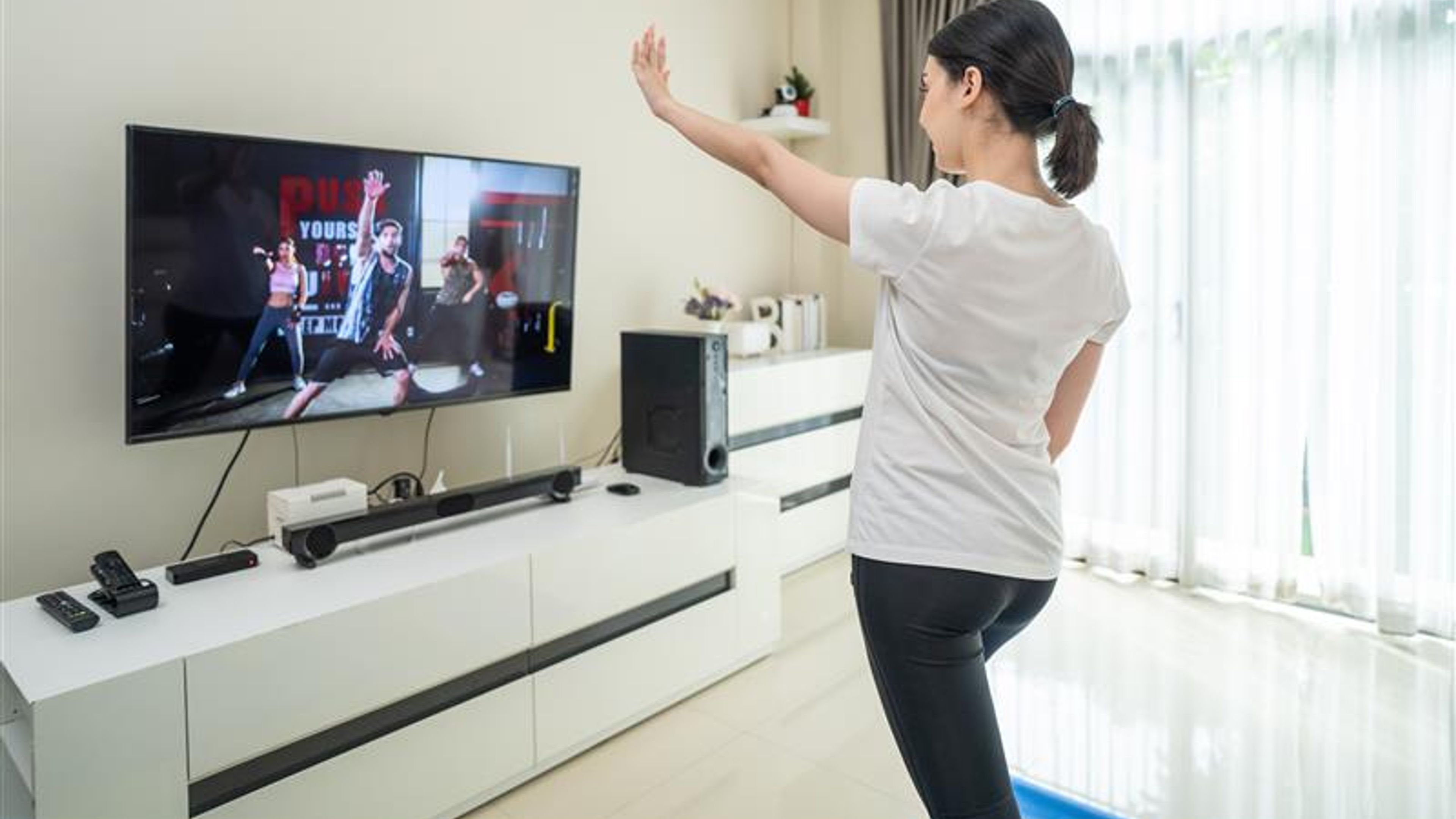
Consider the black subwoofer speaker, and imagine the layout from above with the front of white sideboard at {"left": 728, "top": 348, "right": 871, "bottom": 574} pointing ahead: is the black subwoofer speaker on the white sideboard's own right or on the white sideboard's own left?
on the white sideboard's own right

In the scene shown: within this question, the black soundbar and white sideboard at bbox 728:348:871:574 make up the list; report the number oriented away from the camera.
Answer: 0

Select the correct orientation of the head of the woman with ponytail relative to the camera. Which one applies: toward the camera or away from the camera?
away from the camera

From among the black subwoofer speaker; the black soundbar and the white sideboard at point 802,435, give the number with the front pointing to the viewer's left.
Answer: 0

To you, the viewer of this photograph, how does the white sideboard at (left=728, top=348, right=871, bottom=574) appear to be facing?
facing the viewer and to the right of the viewer

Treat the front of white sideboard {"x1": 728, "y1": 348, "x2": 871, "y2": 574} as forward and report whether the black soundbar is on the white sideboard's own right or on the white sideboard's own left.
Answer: on the white sideboard's own right

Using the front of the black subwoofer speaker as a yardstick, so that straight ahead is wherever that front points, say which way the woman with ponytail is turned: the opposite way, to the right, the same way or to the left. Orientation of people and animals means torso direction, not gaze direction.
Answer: the opposite way

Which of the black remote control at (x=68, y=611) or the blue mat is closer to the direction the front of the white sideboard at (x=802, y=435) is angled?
the blue mat

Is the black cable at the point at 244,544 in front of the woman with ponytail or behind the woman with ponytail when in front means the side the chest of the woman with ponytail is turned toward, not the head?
in front

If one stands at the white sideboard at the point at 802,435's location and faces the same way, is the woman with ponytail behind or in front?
in front

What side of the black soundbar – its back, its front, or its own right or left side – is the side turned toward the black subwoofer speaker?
left
